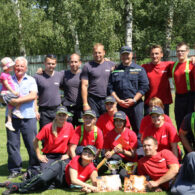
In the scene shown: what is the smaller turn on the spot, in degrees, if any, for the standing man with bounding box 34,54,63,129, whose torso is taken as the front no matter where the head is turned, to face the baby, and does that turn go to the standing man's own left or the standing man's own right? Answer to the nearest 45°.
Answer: approximately 45° to the standing man's own right

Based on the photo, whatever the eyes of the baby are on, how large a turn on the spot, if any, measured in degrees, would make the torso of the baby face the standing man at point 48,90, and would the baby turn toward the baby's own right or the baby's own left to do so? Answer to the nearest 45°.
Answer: approximately 45° to the baby's own left

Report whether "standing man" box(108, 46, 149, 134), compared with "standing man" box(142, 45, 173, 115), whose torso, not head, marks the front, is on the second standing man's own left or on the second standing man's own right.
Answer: on the second standing man's own right

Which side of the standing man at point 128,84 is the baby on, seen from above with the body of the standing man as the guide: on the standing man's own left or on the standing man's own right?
on the standing man's own right
